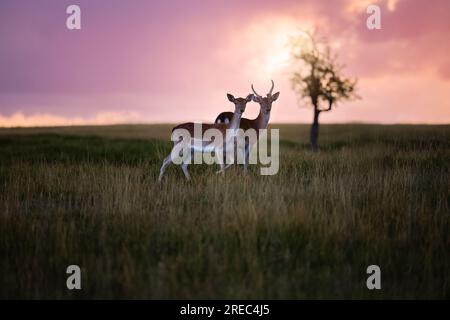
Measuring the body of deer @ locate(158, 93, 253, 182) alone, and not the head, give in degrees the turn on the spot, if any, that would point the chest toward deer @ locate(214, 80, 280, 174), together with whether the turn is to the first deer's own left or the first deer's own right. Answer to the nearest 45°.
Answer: approximately 45° to the first deer's own left

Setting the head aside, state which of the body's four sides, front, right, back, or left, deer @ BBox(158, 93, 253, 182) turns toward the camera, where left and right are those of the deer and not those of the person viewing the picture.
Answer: right
